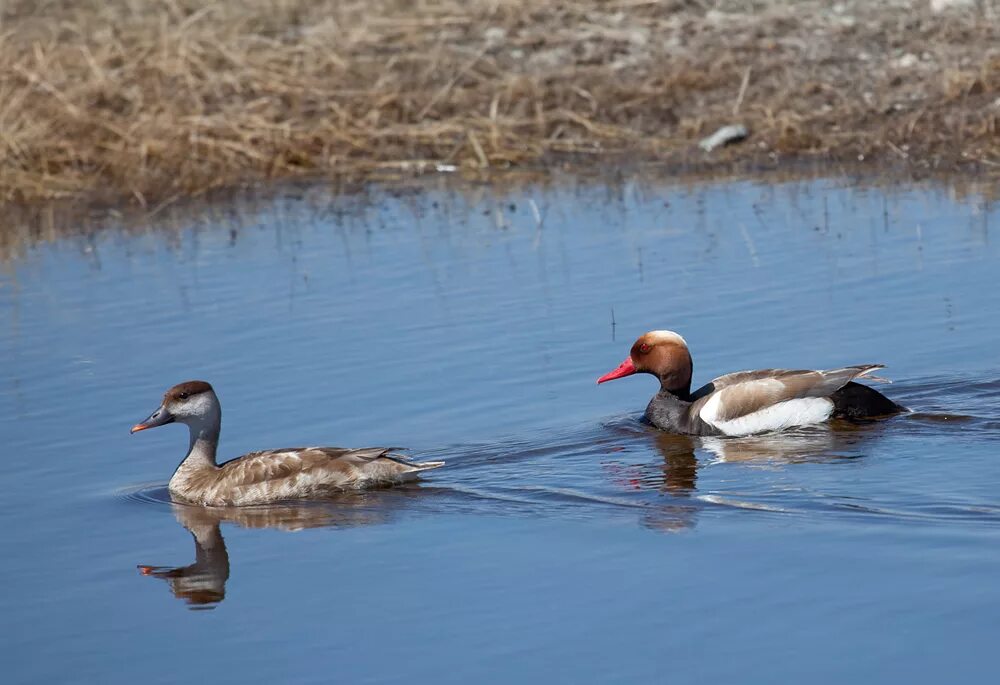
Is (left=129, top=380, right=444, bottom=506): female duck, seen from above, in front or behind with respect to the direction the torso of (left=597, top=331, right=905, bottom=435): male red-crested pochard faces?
in front

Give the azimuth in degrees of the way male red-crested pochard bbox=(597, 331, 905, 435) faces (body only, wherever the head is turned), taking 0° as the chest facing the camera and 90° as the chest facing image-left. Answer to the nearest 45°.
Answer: approximately 90°

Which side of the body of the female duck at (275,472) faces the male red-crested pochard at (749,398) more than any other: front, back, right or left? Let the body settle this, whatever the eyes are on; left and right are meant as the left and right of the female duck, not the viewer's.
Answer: back

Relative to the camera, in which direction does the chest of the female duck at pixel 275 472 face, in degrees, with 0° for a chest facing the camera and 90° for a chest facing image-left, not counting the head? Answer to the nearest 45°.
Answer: approximately 90°

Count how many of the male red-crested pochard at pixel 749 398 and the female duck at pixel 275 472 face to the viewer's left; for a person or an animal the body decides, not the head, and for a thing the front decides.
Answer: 2
